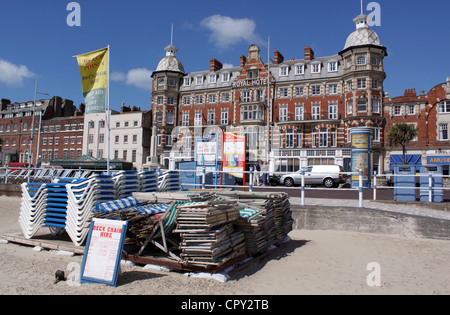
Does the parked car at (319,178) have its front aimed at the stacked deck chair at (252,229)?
no

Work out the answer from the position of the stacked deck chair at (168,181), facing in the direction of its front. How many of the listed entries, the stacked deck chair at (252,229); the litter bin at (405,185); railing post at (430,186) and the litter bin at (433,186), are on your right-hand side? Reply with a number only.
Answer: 0

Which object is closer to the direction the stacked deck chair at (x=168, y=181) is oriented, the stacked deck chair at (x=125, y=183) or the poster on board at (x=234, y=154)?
the stacked deck chair

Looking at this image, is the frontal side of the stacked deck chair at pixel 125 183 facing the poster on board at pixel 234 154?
no

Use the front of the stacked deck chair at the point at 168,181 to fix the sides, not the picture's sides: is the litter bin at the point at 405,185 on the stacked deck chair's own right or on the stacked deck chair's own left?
on the stacked deck chair's own left

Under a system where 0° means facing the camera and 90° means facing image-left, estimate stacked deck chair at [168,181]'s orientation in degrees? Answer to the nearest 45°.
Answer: approximately 45°

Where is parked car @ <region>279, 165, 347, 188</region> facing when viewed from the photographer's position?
facing to the left of the viewer

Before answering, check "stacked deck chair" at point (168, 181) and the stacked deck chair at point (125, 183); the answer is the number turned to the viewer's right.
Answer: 0

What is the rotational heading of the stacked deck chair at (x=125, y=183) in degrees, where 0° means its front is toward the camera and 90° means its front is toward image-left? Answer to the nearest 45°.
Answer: approximately 45°

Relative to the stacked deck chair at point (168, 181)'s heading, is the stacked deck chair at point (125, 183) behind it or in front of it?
in front

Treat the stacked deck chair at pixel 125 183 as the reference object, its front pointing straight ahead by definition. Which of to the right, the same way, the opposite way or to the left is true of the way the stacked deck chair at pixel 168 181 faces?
the same way

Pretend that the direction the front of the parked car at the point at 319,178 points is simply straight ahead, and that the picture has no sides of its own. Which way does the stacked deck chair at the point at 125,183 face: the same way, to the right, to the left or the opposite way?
to the left

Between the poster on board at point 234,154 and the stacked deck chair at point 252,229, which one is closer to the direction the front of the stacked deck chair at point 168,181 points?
the stacked deck chair
